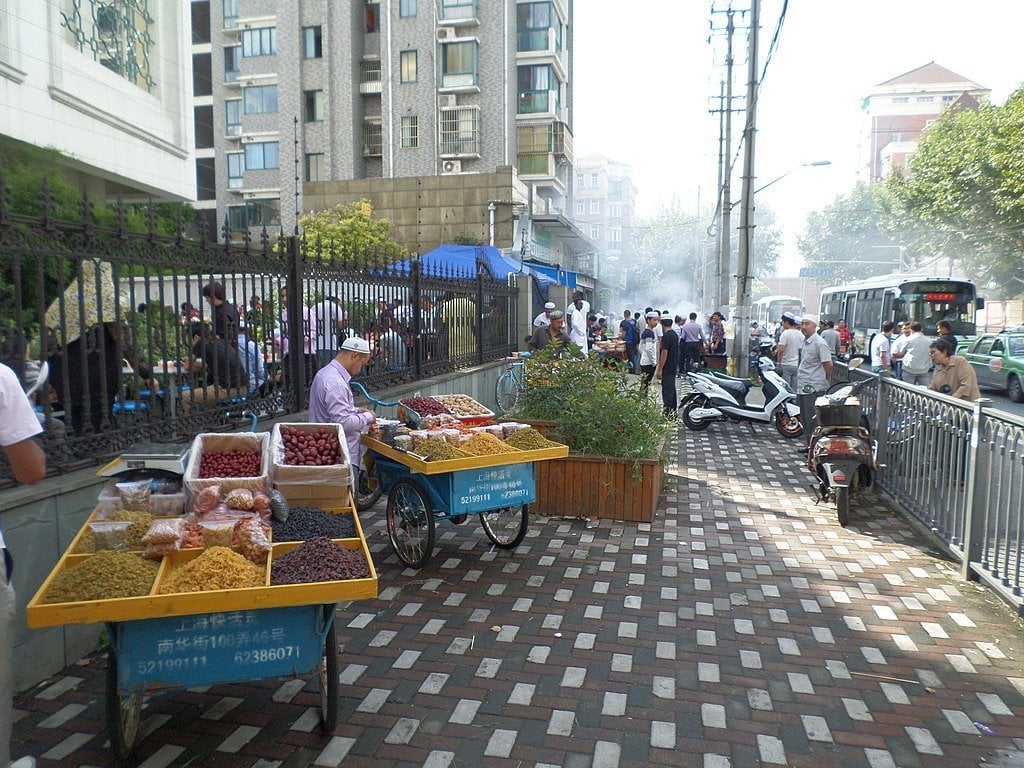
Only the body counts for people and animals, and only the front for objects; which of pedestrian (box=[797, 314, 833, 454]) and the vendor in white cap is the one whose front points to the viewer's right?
the vendor in white cap

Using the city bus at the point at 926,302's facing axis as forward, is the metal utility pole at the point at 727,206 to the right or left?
on its right

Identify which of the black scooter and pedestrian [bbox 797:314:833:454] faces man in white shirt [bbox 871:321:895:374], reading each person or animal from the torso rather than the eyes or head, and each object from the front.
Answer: the black scooter

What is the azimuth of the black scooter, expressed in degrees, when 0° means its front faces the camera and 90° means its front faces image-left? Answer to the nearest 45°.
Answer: approximately 180°

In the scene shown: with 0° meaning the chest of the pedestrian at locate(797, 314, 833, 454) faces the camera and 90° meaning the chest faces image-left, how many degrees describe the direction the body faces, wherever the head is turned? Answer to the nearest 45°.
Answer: approximately 45°

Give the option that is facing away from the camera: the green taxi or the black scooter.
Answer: the black scooter

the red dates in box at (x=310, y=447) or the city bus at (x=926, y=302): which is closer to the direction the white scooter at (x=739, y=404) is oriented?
the city bus

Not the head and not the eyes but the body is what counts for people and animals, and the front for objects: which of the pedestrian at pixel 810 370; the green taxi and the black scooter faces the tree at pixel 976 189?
the black scooter
